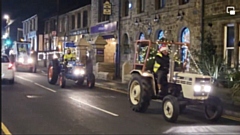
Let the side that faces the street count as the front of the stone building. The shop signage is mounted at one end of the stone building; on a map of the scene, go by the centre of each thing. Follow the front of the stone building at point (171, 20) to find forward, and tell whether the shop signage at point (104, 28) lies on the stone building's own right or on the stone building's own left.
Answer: on the stone building's own right

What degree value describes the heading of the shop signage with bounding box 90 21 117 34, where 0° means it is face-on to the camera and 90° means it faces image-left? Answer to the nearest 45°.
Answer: approximately 45°

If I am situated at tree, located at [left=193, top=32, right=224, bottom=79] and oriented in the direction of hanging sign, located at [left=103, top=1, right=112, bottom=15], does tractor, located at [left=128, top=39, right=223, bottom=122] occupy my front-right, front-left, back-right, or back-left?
back-left

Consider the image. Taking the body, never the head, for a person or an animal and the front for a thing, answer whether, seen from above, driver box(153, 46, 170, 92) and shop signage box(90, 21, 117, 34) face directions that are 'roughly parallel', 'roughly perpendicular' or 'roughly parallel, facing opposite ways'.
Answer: roughly perpendicular

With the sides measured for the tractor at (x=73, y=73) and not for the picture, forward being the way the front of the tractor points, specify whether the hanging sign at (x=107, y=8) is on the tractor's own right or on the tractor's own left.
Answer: on the tractor's own left
